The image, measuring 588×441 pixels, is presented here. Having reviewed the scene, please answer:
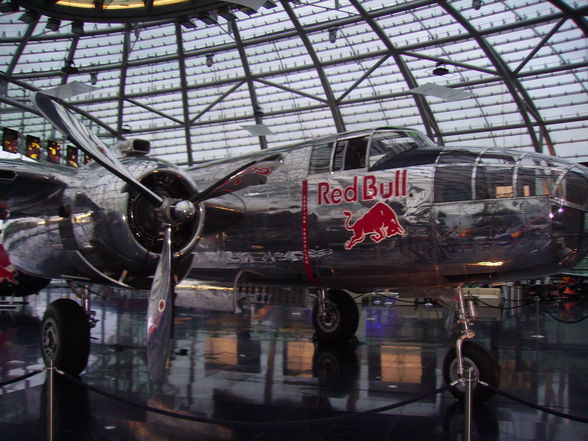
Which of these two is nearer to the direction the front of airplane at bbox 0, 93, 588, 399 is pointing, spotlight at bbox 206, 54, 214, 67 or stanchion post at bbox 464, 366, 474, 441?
the stanchion post

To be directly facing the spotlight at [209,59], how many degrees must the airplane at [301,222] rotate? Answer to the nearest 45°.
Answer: approximately 135° to its left

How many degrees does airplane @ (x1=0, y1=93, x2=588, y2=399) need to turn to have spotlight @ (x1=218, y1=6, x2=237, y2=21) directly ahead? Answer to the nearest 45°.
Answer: approximately 135° to its left

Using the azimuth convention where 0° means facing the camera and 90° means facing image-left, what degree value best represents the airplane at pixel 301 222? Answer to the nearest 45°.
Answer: approximately 315°

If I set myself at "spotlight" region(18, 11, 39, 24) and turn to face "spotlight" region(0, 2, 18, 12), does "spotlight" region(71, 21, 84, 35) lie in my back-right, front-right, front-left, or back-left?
back-left

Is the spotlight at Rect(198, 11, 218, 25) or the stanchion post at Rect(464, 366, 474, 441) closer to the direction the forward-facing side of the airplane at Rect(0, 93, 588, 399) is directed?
the stanchion post
